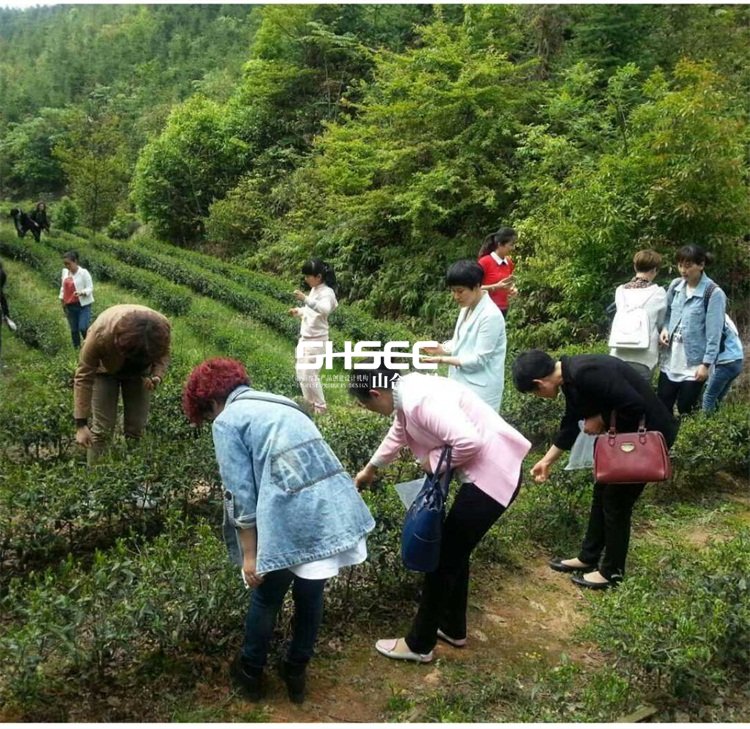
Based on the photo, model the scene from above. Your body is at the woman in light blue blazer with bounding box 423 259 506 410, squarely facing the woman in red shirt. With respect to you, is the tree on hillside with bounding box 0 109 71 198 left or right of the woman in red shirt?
left

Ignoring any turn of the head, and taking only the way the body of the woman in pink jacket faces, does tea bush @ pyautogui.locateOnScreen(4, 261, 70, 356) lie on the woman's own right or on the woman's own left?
on the woman's own right

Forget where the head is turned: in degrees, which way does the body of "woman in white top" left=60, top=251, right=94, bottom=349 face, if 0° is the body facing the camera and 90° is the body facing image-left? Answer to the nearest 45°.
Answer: approximately 45°

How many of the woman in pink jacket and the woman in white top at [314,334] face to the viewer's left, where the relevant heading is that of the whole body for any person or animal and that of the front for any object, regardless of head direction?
2

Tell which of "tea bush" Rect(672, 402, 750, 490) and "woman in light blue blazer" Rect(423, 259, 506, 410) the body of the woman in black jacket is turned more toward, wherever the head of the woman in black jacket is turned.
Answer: the woman in light blue blazer

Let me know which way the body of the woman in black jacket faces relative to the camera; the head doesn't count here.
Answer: to the viewer's left

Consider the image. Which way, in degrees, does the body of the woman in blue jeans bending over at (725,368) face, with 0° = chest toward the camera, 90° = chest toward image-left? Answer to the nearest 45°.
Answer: approximately 90°

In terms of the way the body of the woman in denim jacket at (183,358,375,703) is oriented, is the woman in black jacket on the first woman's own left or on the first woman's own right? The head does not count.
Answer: on the first woman's own right

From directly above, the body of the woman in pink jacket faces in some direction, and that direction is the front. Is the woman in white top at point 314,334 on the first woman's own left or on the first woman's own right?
on the first woman's own right

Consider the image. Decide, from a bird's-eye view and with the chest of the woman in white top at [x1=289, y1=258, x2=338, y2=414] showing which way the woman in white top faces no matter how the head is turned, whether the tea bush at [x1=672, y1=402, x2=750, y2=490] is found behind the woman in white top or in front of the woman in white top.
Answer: behind

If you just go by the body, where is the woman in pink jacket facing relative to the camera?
to the viewer's left

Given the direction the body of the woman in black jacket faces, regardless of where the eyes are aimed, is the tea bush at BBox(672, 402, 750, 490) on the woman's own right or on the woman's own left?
on the woman's own right

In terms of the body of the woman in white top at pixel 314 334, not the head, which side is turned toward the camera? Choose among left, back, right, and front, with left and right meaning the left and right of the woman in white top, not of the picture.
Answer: left

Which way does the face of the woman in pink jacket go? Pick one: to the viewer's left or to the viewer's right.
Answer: to the viewer's left
